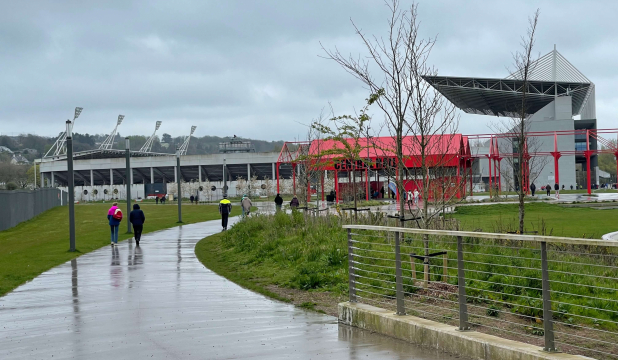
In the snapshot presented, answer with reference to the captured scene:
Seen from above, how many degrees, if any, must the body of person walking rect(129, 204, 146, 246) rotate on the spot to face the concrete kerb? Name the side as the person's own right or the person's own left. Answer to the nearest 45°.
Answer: approximately 180°

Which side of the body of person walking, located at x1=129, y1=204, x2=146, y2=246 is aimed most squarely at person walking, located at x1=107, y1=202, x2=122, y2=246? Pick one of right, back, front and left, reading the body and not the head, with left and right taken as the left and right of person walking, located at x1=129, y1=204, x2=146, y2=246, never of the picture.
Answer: left

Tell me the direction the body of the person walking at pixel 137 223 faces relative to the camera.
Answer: away from the camera

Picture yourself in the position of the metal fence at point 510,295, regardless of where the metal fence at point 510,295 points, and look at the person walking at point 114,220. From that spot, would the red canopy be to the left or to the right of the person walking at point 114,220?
right

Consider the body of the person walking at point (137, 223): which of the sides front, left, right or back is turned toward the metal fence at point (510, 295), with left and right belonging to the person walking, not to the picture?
back
